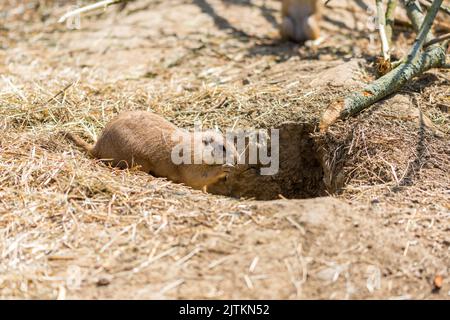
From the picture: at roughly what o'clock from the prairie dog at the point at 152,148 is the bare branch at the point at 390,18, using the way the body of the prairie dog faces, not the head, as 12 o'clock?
The bare branch is roughly at 11 o'clock from the prairie dog.

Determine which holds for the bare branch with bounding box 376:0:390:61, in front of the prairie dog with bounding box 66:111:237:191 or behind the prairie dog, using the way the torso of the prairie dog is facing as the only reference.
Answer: in front

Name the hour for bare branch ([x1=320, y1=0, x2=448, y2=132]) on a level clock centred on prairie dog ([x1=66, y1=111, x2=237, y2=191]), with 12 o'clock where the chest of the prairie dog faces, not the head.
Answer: The bare branch is roughly at 10 o'clock from the prairie dog.

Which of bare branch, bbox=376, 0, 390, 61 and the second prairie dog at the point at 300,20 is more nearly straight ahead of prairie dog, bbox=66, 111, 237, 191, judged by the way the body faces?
the bare branch

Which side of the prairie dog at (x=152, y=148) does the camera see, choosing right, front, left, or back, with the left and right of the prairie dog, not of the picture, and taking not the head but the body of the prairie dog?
right

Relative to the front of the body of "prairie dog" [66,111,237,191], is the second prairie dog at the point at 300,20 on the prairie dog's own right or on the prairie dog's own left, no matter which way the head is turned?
on the prairie dog's own left
